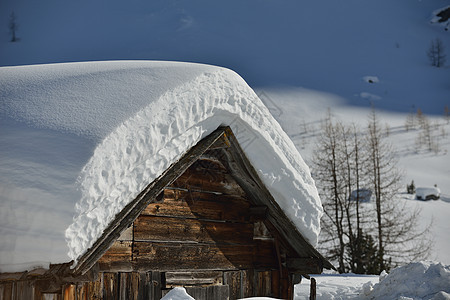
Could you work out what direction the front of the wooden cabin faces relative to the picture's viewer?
facing the viewer and to the right of the viewer

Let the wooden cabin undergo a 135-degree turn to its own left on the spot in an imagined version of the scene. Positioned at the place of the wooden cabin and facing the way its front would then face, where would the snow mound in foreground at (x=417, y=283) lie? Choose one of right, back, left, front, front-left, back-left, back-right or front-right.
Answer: front-right

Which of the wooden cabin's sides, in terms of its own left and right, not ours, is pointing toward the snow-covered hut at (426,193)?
left
